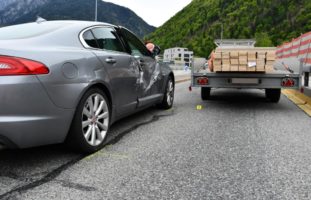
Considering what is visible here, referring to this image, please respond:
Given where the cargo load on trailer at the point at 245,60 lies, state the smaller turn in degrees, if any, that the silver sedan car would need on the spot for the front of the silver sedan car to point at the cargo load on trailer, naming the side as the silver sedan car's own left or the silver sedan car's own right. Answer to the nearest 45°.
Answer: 0° — it already faces it

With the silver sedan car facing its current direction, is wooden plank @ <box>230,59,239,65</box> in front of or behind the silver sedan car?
in front

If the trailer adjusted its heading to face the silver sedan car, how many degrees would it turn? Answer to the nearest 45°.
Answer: approximately 135° to its left

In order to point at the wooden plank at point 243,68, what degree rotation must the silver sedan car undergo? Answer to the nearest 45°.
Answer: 0° — it already faces it

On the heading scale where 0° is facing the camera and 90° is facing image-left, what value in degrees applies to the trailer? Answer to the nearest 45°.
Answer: approximately 180°

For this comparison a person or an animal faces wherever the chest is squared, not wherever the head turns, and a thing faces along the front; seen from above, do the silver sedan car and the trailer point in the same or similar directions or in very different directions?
same or similar directions

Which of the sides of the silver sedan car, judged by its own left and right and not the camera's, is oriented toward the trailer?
front

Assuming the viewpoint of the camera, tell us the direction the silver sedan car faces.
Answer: facing away from the viewer and to the right of the viewer

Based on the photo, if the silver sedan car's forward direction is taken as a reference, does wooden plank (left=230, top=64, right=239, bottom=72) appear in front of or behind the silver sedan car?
in front
